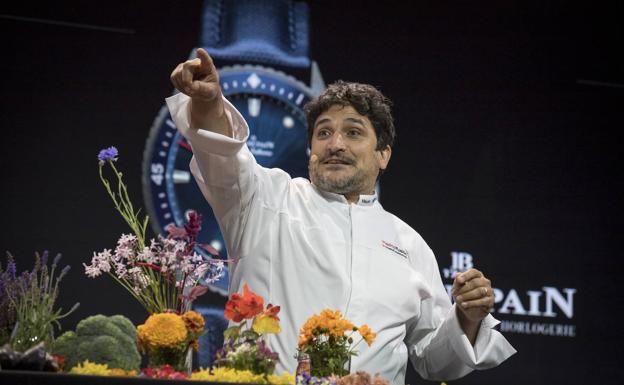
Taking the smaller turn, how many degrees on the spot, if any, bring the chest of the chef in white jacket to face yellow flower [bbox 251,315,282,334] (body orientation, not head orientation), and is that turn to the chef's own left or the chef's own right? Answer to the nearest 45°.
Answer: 0° — they already face it

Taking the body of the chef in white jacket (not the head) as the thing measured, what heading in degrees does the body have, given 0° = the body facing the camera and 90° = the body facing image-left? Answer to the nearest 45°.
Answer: approximately 0°

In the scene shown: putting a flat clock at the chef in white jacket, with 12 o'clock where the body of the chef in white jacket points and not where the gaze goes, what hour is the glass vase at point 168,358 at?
The glass vase is roughly at 1 o'clock from the chef in white jacket.

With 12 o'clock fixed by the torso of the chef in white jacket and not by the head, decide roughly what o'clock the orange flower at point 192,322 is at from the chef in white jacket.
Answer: The orange flower is roughly at 1 o'clock from the chef in white jacket.
